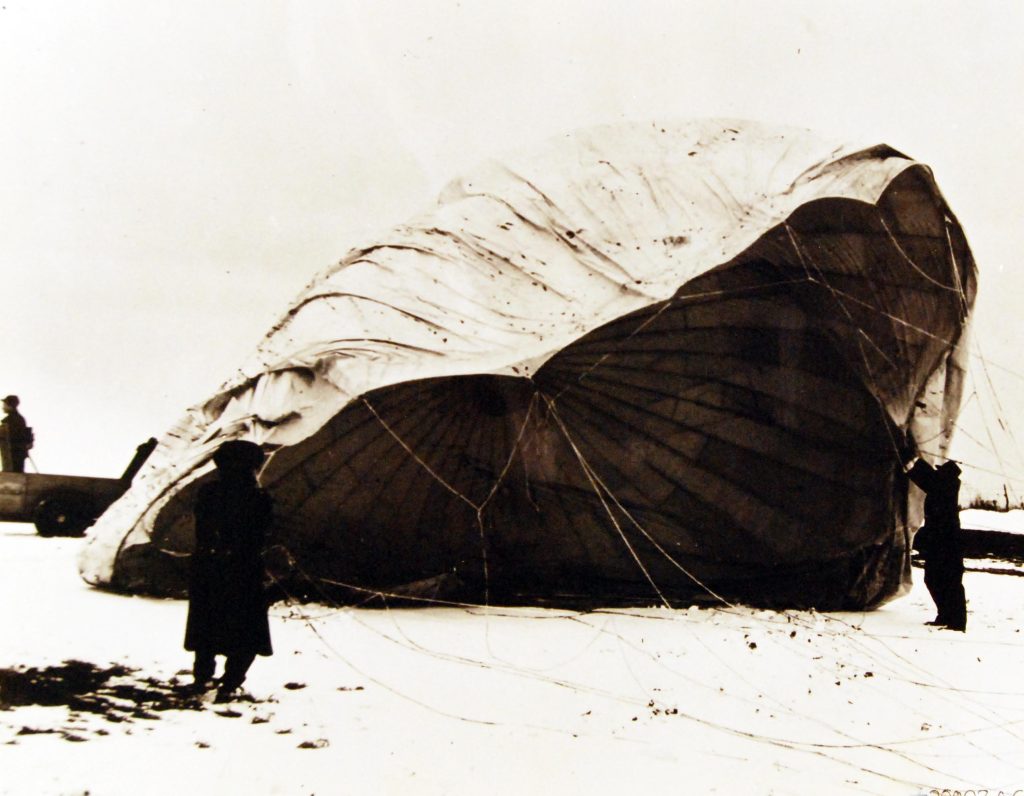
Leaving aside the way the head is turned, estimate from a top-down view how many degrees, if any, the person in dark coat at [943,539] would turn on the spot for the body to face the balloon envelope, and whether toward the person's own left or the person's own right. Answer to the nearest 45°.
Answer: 0° — they already face it

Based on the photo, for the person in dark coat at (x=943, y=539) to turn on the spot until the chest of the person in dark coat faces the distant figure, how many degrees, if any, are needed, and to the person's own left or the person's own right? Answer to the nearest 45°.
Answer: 0° — they already face them

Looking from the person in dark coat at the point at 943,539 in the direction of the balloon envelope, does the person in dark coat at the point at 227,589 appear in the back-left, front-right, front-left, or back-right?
front-left

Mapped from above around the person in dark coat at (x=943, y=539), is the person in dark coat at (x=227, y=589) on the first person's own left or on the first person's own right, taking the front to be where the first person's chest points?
on the first person's own left

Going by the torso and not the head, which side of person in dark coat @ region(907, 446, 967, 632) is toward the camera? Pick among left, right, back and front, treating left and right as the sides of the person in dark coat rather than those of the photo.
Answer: left

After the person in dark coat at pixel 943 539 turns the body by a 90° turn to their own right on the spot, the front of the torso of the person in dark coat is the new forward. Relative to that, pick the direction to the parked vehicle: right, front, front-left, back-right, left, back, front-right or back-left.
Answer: left
